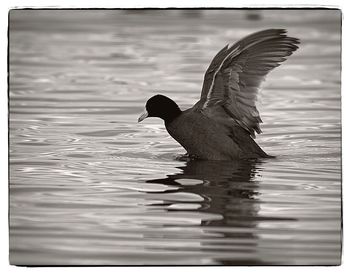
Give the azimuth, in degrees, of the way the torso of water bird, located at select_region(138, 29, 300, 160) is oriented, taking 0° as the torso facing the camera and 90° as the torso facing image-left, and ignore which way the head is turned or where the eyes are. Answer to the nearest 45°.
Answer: approximately 90°
